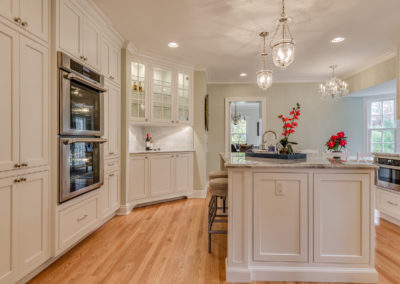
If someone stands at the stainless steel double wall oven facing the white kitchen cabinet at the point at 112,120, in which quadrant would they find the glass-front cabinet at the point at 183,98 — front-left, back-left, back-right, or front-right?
front-right

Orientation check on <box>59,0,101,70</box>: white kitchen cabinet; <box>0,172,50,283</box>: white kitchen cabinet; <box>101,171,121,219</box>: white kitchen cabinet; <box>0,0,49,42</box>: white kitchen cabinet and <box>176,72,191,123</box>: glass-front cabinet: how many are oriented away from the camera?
0

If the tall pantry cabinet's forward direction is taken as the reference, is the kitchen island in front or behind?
in front

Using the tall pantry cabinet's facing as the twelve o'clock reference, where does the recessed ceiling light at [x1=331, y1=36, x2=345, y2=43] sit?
The recessed ceiling light is roughly at 11 o'clock from the tall pantry cabinet.

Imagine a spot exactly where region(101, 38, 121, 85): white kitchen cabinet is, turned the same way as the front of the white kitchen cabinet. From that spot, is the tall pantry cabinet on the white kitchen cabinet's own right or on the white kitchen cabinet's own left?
on the white kitchen cabinet's own right

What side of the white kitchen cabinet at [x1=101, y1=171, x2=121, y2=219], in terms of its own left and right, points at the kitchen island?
front

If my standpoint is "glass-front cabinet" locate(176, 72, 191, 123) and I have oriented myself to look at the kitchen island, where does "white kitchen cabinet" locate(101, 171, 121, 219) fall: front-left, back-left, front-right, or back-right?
front-right

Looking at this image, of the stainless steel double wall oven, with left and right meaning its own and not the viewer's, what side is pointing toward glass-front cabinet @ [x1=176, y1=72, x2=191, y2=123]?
left

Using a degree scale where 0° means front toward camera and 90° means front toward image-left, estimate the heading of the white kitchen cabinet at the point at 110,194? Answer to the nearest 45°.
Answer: approximately 315°

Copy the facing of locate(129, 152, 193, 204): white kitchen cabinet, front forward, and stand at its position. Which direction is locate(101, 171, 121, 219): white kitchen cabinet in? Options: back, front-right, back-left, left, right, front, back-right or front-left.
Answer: right

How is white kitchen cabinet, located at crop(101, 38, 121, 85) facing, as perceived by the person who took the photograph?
facing the viewer and to the right of the viewer

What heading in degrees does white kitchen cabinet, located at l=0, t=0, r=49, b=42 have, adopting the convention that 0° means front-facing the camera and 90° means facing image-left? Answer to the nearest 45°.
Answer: approximately 315°

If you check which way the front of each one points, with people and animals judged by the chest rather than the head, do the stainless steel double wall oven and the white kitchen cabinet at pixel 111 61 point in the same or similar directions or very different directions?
same or similar directions
